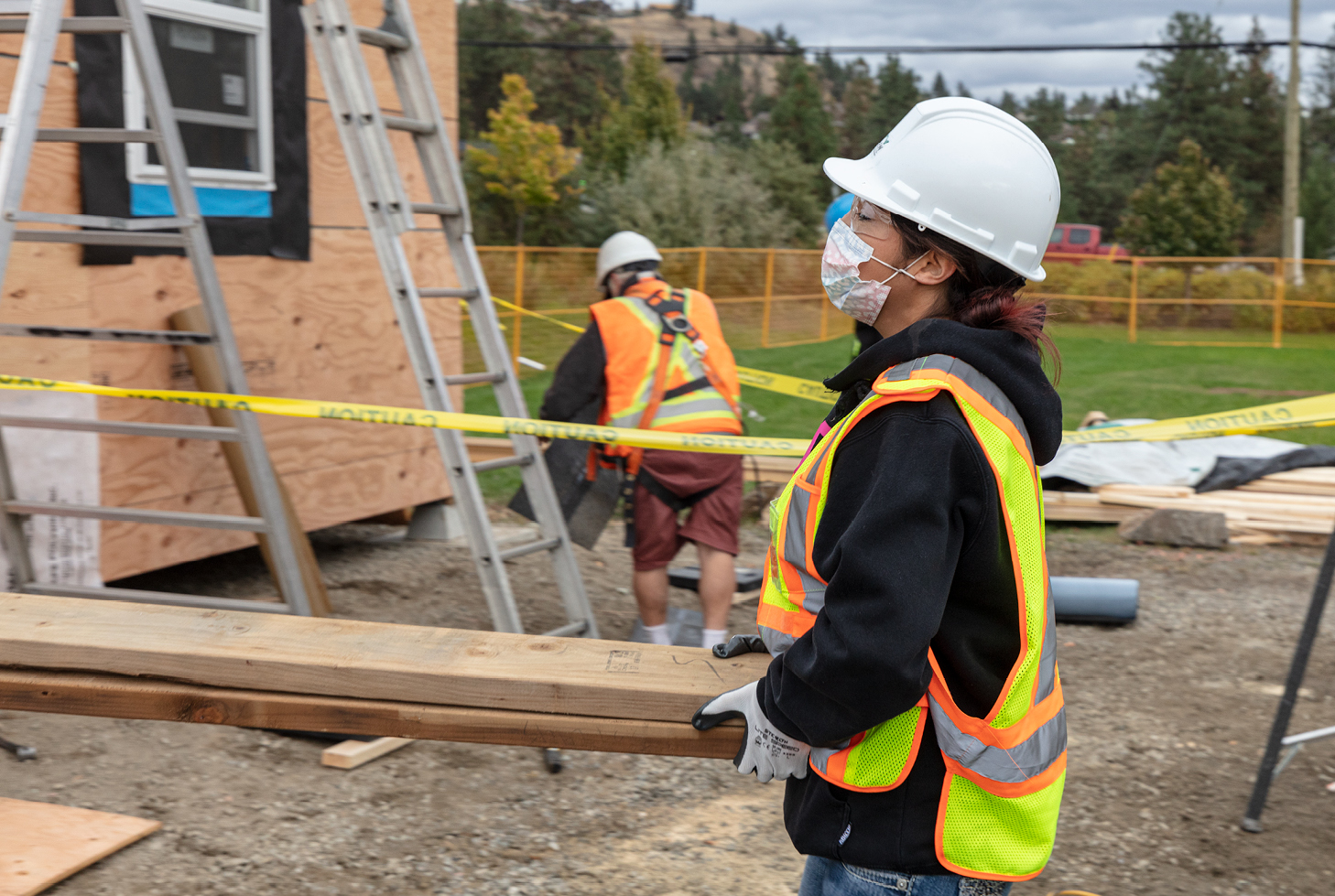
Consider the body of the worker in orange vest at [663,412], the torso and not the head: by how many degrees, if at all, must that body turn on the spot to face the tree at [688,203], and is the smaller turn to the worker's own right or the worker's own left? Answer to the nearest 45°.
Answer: approximately 45° to the worker's own right

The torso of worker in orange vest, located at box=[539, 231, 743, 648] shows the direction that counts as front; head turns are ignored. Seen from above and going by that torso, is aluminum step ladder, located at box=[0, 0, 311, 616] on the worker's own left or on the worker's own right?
on the worker's own left

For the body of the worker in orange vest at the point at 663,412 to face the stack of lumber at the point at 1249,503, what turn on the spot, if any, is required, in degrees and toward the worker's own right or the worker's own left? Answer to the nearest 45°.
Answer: approximately 90° to the worker's own right

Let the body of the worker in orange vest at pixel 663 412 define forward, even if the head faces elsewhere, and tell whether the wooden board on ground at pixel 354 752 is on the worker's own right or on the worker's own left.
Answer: on the worker's own left

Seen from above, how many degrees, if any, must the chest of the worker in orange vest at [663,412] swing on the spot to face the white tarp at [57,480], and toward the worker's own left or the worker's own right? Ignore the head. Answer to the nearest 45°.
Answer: approximately 45° to the worker's own left

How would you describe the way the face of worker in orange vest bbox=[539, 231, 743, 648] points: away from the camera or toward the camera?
away from the camera

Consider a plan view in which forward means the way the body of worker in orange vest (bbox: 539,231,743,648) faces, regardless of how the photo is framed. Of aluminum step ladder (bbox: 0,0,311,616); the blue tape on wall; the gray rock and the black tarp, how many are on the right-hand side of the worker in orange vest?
2

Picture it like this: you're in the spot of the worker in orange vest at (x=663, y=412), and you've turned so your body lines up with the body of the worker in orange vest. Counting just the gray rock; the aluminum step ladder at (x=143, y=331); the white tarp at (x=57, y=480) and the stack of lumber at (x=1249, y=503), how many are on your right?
2

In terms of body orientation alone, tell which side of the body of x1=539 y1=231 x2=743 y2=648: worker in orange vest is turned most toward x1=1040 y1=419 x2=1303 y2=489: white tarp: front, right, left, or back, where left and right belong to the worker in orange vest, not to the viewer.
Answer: right

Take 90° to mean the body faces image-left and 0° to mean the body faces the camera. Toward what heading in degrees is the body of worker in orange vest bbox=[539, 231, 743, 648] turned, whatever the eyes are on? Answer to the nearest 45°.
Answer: approximately 135°

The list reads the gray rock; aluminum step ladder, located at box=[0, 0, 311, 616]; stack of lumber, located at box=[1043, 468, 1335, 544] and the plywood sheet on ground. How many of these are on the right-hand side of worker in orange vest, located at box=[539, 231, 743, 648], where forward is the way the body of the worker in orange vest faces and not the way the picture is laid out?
2
